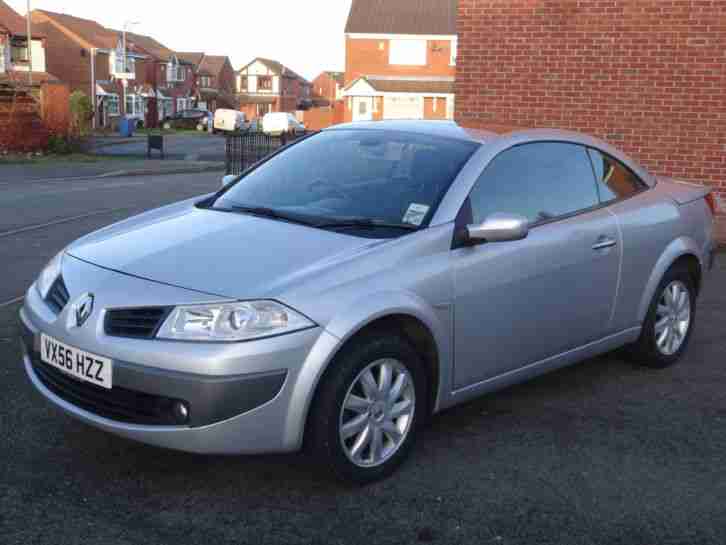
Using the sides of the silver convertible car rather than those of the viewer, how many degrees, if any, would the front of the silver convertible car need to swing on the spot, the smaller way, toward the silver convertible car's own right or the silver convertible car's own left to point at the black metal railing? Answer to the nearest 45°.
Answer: approximately 135° to the silver convertible car's own right

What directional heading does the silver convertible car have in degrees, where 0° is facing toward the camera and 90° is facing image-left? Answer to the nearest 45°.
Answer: approximately 45°
